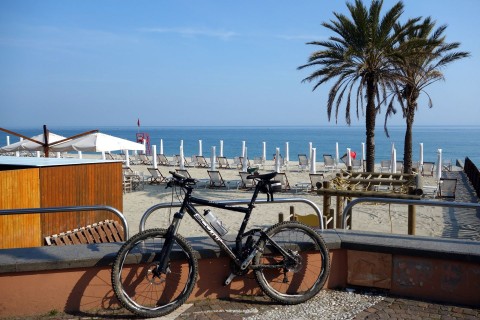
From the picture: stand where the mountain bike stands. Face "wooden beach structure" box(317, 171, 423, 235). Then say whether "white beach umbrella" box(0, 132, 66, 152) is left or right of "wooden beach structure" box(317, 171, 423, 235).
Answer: left

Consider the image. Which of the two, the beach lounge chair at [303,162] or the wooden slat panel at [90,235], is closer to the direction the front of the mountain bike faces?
the wooden slat panel

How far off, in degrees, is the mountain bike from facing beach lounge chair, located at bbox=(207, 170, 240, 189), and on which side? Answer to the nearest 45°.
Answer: approximately 90° to its right

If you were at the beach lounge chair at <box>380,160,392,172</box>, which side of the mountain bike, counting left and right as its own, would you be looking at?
right

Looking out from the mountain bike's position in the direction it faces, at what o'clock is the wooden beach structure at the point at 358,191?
The wooden beach structure is roughly at 4 o'clock from the mountain bike.

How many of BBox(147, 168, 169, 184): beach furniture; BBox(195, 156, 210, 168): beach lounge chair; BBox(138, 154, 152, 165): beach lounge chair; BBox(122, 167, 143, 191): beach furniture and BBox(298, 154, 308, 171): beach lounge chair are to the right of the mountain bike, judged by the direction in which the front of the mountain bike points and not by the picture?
5

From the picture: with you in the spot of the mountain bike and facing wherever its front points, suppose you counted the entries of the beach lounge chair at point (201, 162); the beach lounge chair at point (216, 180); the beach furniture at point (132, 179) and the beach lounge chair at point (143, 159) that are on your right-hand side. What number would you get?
4

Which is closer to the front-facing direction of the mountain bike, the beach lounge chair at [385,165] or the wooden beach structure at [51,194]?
the wooden beach structure

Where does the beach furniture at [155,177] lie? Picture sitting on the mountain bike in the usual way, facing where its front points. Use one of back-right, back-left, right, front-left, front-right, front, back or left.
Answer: right

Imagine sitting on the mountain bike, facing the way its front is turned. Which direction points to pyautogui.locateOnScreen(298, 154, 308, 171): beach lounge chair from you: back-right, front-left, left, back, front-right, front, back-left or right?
right

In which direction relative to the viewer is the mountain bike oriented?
to the viewer's left

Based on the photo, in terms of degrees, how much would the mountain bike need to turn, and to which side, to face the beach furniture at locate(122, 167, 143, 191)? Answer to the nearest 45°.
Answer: approximately 90° to its right

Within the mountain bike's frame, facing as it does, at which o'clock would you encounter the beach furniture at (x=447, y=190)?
The beach furniture is roughly at 4 o'clock from the mountain bike.

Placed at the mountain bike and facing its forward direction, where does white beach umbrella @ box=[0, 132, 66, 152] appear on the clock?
The white beach umbrella is roughly at 2 o'clock from the mountain bike.

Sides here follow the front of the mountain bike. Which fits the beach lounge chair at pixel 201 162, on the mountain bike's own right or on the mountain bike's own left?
on the mountain bike's own right
